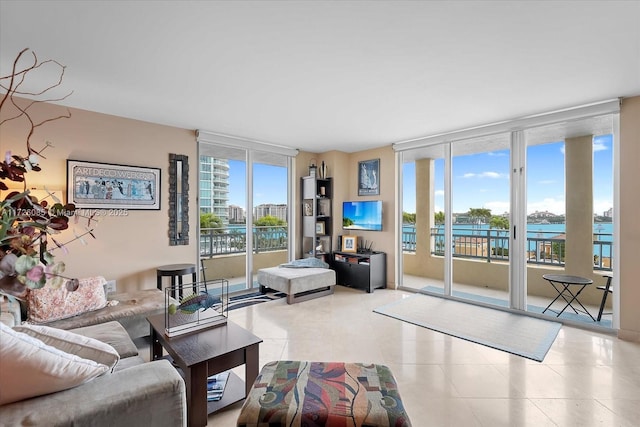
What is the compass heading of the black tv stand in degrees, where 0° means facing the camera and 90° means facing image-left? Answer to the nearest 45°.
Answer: approximately 45°

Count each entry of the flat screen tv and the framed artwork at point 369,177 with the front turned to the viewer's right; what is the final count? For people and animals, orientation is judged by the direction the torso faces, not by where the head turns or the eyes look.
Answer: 0

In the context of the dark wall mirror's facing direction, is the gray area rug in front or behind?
in front

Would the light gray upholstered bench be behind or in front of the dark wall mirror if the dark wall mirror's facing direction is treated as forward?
in front

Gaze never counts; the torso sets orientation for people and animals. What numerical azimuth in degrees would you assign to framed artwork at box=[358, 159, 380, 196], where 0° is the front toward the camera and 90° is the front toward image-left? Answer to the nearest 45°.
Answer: approximately 45°

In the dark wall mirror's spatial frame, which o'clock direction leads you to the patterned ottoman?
The patterned ottoman is roughly at 1 o'clock from the dark wall mirror.

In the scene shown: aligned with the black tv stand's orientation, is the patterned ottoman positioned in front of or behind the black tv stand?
in front

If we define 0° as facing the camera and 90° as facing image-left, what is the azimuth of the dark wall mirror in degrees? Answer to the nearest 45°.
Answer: approximately 315°

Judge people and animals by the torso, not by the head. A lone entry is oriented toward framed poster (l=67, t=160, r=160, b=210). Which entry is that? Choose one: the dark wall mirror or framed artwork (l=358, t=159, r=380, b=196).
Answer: the framed artwork

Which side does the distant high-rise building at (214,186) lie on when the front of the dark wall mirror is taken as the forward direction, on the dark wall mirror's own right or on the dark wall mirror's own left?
on the dark wall mirror's own left
